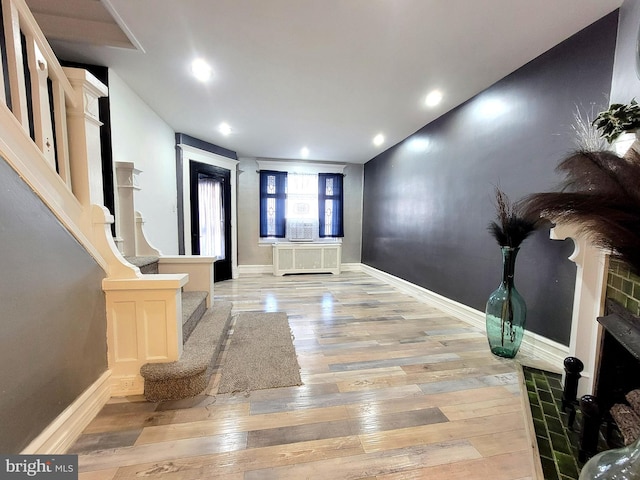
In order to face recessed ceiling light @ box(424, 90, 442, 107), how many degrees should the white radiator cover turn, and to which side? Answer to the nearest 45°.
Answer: approximately 45° to its left

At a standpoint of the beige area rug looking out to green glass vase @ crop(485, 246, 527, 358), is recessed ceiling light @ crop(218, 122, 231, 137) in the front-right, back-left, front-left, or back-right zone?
back-left

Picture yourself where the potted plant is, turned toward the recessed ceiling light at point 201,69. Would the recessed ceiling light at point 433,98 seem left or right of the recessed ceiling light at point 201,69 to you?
right

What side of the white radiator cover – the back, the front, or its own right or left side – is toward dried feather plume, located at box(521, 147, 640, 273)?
front

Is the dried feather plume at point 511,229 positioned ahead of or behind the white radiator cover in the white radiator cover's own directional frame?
ahead

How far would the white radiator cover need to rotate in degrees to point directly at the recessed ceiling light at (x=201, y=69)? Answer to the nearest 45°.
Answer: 0° — it already faces it

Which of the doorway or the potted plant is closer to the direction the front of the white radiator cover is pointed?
the potted plant

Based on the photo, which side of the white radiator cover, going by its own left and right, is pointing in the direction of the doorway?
right

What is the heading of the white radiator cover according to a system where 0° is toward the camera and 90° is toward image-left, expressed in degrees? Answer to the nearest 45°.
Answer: approximately 0°

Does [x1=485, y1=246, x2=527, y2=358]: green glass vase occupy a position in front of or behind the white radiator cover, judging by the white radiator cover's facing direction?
in front
